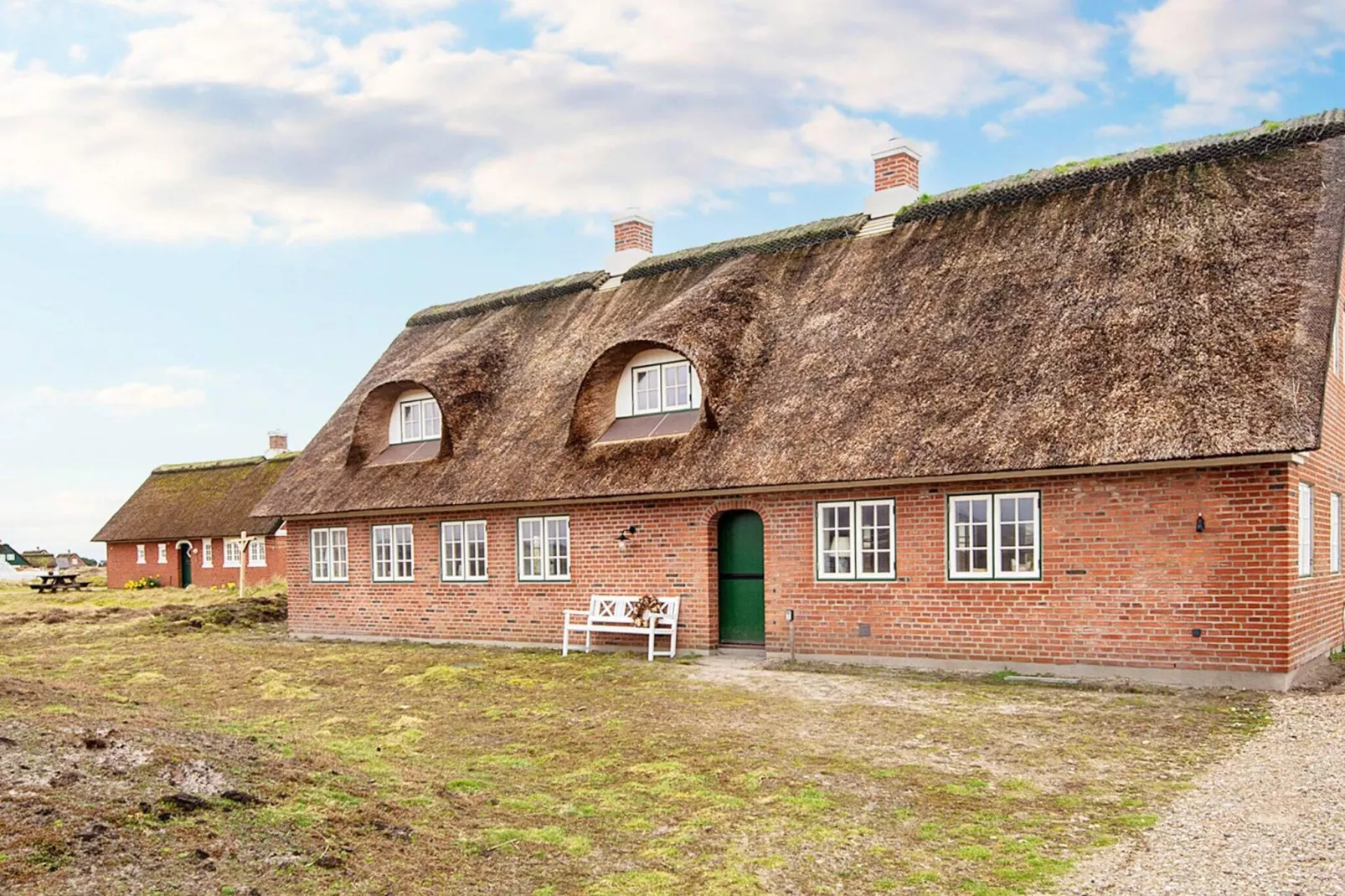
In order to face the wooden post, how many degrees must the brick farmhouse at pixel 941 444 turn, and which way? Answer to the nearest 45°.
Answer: approximately 90° to its right

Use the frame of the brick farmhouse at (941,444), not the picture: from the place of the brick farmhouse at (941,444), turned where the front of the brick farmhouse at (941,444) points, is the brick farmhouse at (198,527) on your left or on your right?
on your right

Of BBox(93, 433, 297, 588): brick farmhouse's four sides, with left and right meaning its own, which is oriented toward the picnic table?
right

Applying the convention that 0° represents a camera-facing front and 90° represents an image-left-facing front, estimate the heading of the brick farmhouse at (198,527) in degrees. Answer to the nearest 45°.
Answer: approximately 45°

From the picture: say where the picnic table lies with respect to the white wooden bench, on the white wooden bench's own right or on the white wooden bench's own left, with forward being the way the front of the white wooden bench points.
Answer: on the white wooden bench's own right

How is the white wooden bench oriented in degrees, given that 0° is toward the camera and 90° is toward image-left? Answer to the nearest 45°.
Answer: approximately 45°

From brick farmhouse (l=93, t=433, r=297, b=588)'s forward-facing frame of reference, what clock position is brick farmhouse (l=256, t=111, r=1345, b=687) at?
brick farmhouse (l=256, t=111, r=1345, b=687) is roughly at 10 o'clock from brick farmhouse (l=93, t=433, r=297, b=588).
